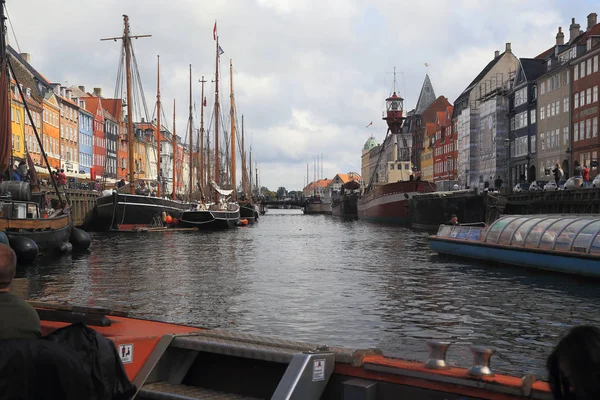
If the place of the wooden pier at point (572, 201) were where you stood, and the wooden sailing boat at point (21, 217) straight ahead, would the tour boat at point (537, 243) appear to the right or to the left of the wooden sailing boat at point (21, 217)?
left

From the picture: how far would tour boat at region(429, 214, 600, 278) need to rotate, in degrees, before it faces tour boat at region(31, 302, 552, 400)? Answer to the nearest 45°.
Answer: approximately 135° to its left

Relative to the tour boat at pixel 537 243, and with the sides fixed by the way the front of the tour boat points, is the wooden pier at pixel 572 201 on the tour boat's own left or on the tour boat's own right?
on the tour boat's own right

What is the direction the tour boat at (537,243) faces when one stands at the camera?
facing away from the viewer and to the left of the viewer

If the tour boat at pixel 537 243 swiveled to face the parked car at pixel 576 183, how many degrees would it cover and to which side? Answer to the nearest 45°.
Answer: approximately 45° to its right
